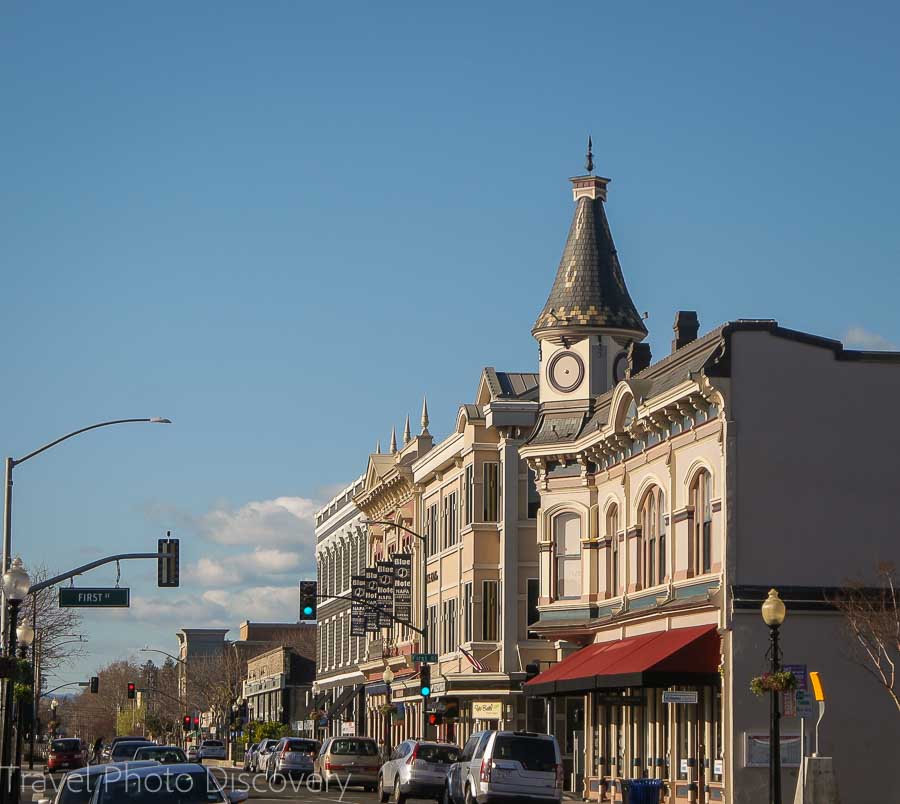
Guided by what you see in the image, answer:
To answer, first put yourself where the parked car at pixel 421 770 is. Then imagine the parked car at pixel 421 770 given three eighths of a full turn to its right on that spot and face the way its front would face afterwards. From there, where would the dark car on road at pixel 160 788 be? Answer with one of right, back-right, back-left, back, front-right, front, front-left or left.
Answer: right

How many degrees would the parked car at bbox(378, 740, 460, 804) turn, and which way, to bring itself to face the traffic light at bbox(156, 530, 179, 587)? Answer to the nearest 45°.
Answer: approximately 45° to its left

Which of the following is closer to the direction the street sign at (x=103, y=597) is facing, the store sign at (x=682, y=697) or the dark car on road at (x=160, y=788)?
the dark car on road

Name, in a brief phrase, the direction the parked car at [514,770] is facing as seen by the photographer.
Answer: facing away from the viewer and to the left of the viewer

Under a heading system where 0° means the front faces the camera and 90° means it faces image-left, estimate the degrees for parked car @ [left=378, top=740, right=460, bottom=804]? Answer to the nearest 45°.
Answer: approximately 135°
